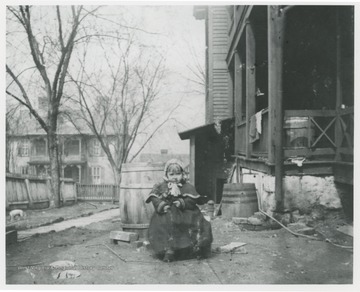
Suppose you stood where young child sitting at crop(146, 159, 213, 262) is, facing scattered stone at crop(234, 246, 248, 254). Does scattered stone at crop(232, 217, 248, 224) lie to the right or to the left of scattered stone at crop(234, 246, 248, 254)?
left

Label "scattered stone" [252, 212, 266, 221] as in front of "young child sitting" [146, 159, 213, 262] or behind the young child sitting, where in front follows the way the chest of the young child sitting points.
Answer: behind

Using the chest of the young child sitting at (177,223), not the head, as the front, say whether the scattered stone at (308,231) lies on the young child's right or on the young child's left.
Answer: on the young child's left

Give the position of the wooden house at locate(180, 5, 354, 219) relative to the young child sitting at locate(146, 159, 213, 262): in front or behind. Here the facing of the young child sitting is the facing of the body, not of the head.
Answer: behind

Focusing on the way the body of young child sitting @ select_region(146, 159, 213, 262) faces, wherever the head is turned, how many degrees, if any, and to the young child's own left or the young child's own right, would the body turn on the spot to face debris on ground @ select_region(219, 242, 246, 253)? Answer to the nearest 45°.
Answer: approximately 135° to the young child's own left

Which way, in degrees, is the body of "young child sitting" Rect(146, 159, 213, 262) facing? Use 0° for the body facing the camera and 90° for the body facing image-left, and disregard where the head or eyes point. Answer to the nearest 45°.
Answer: approximately 0°

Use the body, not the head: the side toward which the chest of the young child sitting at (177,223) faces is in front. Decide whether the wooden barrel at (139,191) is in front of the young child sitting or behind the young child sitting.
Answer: behind

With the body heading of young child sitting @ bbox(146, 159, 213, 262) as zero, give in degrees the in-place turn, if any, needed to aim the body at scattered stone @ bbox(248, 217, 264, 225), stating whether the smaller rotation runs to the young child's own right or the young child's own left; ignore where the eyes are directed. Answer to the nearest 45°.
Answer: approximately 135° to the young child's own left

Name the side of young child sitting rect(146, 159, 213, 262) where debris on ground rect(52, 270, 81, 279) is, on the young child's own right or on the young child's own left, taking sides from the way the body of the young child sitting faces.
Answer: on the young child's own right

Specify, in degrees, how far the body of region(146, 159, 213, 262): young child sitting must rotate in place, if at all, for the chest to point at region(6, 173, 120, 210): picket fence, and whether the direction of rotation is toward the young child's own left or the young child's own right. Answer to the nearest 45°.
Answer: approximately 135° to the young child's own right
